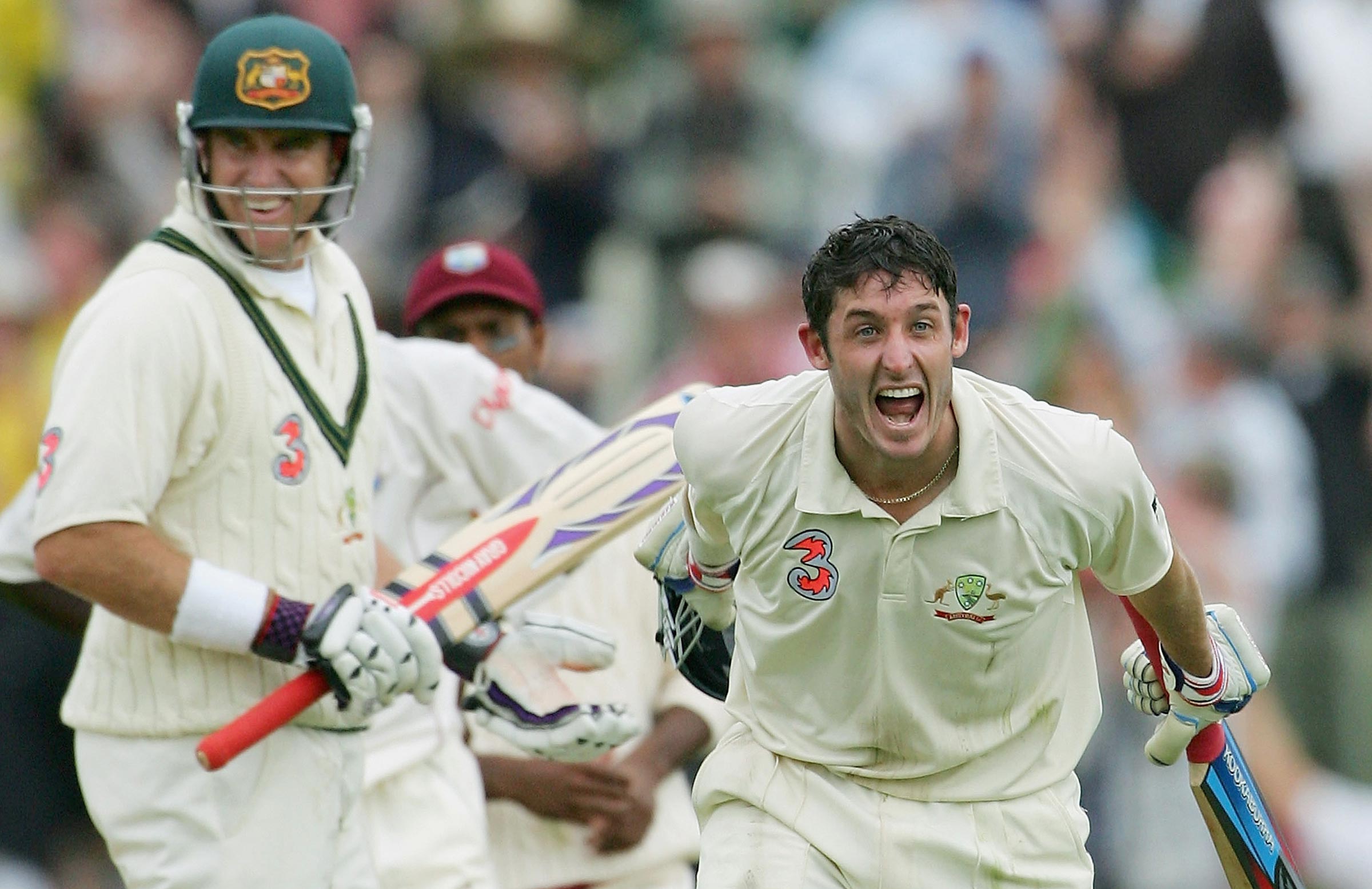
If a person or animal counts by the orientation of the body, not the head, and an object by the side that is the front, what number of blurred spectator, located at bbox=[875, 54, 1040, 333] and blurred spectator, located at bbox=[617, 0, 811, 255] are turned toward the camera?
2

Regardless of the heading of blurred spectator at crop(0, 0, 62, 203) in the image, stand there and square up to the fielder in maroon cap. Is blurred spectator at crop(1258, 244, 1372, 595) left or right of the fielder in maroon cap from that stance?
left

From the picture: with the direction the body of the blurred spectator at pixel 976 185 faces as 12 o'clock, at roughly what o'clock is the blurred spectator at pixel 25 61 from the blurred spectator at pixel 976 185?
the blurred spectator at pixel 25 61 is roughly at 3 o'clock from the blurred spectator at pixel 976 185.

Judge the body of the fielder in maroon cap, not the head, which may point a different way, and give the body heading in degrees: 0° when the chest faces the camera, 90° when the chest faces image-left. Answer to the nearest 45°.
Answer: approximately 0°

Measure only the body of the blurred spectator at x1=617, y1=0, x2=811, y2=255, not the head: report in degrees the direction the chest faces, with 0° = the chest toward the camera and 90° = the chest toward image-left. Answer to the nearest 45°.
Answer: approximately 0°

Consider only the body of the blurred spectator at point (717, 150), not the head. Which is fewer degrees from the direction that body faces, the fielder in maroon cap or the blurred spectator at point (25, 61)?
the fielder in maroon cap

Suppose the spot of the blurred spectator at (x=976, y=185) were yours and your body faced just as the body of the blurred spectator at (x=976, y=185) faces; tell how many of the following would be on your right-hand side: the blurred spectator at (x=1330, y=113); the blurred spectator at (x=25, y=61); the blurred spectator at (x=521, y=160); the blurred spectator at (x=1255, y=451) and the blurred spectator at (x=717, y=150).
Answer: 3
